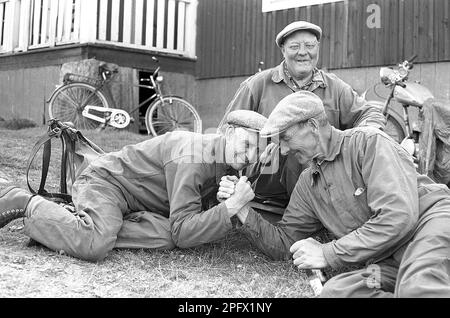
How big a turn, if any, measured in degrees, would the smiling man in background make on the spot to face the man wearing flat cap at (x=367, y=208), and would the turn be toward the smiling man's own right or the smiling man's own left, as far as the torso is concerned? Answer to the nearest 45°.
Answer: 0° — they already face them

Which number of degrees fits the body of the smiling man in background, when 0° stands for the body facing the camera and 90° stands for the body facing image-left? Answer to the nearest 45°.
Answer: approximately 0°

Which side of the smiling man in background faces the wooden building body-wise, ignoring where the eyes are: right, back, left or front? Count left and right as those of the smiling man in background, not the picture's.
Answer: back
